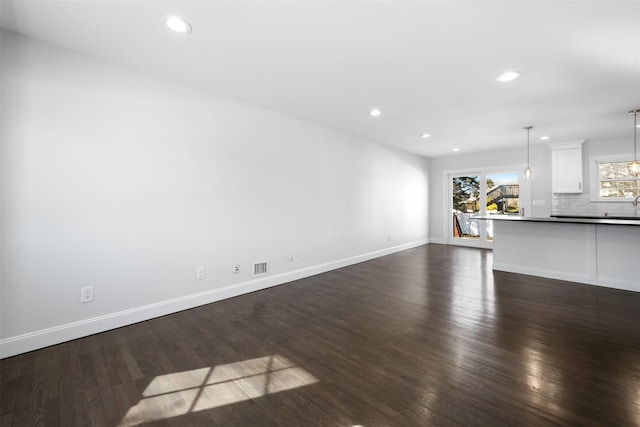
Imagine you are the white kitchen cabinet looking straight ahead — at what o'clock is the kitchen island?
The kitchen island is roughly at 12 o'clock from the white kitchen cabinet.

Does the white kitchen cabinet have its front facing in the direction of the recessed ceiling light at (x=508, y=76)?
yes

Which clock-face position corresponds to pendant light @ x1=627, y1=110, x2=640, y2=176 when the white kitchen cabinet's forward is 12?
The pendant light is roughly at 11 o'clock from the white kitchen cabinet.

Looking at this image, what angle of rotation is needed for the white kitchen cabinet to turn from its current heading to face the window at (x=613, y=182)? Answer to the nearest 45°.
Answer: approximately 90° to its left

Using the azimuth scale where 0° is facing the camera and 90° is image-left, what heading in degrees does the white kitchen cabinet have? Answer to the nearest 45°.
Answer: approximately 0°

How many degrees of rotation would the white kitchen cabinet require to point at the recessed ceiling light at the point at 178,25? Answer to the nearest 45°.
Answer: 0° — it already faces it

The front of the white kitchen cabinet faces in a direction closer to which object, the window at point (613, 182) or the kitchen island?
the kitchen island
